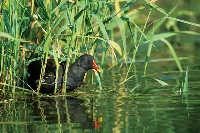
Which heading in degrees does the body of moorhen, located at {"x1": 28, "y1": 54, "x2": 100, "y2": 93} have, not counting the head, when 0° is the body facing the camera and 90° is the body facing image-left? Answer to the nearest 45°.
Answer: approximately 270°
